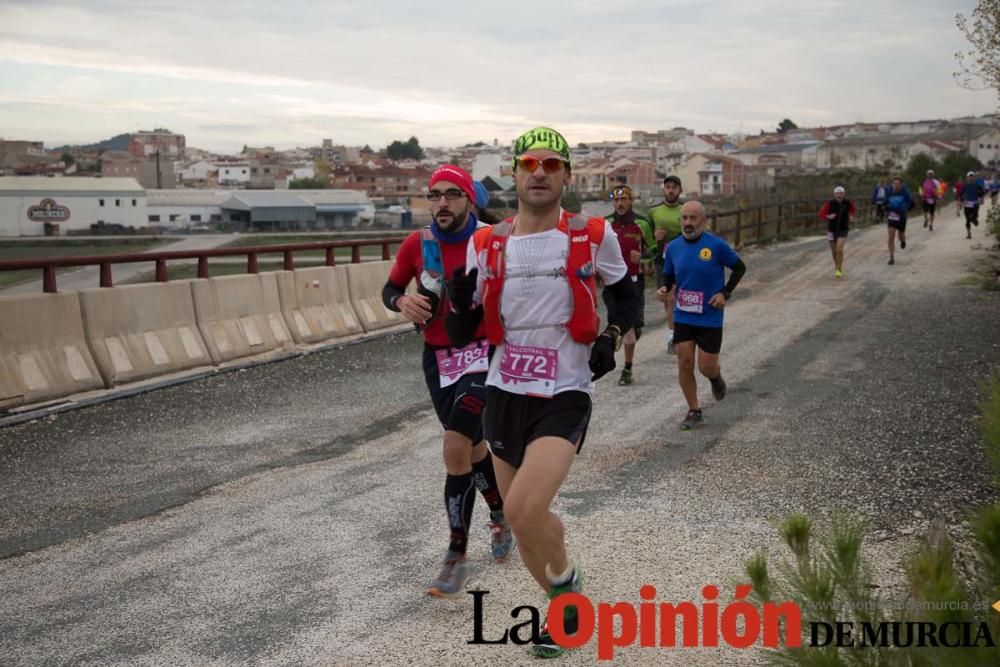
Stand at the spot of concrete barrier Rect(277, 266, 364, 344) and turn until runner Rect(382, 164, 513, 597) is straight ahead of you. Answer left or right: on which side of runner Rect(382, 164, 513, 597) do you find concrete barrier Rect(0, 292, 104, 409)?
right

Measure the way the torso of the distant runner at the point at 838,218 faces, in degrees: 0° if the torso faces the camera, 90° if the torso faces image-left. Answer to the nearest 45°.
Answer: approximately 0°

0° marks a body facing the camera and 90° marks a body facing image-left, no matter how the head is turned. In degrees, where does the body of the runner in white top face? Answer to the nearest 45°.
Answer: approximately 0°

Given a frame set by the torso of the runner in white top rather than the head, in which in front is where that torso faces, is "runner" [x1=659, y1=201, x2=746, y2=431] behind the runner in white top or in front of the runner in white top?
behind

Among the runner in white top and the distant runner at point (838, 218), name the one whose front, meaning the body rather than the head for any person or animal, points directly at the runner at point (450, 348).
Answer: the distant runner

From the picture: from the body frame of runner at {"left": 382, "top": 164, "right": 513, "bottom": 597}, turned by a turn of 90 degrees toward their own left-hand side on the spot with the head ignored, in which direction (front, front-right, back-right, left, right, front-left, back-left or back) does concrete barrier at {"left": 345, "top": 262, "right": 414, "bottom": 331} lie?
left

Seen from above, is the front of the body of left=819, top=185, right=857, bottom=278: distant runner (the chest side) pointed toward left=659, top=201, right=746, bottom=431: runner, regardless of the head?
yes

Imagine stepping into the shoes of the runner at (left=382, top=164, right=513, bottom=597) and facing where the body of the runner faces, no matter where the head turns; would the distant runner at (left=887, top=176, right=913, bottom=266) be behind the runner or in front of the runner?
behind

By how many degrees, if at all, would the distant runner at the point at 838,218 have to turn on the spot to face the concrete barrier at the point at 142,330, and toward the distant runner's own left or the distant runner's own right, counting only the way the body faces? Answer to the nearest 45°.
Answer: approximately 45° to the distant runner's own right
